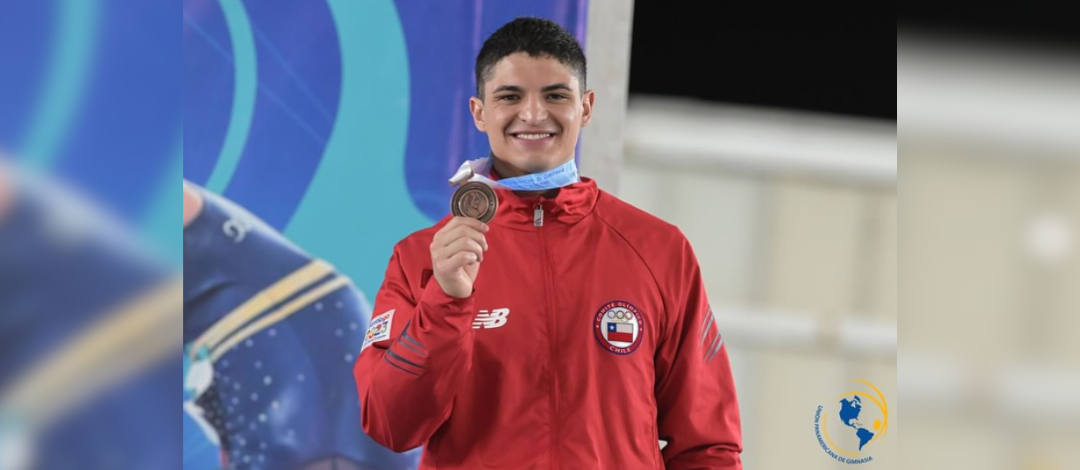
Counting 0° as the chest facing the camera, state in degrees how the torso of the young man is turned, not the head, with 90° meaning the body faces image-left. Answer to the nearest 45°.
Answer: approximately 0°
